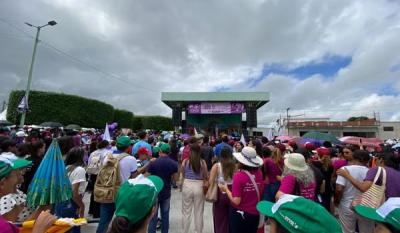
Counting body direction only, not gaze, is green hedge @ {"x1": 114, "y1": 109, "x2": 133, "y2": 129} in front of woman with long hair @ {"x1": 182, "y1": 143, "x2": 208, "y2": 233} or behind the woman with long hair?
in front

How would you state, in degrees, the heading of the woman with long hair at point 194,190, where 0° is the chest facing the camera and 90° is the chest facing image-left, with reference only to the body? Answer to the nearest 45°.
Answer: approximately 180°

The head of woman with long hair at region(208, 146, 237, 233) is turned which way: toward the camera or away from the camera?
away from the camera

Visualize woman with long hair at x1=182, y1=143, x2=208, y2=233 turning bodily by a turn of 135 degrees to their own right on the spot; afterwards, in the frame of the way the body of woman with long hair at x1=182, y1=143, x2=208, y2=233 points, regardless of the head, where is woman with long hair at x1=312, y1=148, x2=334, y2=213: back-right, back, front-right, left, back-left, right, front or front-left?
front-left

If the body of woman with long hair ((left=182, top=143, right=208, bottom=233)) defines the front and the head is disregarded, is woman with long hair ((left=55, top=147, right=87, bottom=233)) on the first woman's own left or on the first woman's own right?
on the first woman's own left

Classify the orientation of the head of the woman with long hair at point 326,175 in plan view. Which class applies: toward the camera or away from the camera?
away from the camera

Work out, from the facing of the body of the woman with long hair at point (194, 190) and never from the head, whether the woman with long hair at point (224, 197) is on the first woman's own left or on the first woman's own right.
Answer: on the first woman's own right

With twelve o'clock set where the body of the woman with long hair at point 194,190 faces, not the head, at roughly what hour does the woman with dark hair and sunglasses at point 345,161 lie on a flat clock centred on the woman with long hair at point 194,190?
the woman with dark hair and sunglasses at point 345,161 is roughly at 3 o'clock from the woman with long hair at point 194,190.

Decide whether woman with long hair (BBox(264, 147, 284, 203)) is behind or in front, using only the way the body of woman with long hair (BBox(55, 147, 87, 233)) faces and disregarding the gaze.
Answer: in front
